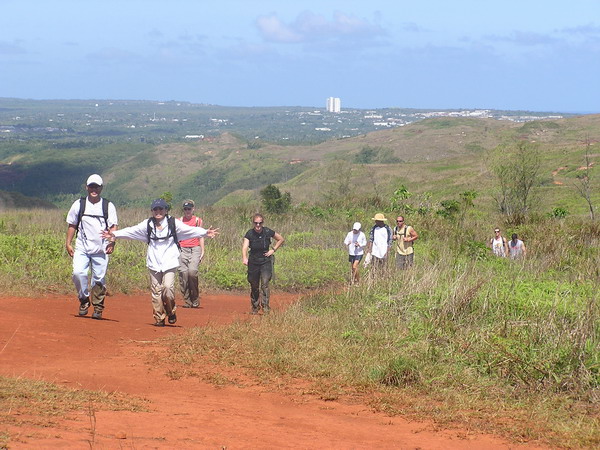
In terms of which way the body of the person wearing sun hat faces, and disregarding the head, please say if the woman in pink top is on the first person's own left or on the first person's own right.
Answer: on the first person's own right

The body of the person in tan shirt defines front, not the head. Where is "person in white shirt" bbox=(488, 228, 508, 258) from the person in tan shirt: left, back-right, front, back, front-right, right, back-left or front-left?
back

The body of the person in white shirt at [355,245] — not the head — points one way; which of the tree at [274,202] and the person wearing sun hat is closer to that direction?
the person wearing sun hat

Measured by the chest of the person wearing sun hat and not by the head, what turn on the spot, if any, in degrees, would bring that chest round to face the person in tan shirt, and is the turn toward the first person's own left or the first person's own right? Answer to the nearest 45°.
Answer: approximately 135° to the first person's own left

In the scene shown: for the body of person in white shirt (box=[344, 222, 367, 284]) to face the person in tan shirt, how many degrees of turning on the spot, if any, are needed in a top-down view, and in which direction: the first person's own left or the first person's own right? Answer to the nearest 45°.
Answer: approximately 90° to the first person's own left

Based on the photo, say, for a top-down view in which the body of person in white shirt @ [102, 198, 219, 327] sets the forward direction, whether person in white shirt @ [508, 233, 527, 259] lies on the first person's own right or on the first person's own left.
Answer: on the first person's own left

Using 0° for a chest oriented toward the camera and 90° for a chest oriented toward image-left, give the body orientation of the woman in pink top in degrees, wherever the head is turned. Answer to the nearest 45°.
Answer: approximately 0°

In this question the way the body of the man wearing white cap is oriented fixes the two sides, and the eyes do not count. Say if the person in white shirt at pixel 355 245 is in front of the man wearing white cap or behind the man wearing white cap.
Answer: behind

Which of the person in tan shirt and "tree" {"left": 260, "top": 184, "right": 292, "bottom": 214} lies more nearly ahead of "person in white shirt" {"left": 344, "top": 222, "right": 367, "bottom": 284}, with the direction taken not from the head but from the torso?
the person in tan shirt

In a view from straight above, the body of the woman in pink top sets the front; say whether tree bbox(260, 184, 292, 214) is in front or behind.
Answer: behind
